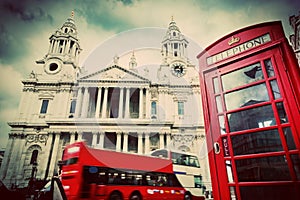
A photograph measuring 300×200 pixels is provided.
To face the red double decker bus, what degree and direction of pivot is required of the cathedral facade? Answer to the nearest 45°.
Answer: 0° — it already faces it

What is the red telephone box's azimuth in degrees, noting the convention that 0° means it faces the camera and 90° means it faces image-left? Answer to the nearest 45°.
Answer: approximately 45°

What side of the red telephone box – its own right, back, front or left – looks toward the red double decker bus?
right

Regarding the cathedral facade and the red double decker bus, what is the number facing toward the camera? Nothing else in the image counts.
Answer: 1

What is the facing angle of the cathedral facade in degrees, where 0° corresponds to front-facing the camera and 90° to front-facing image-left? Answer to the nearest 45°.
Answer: approximately 0°
